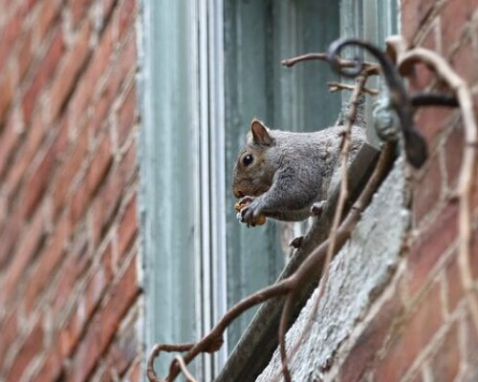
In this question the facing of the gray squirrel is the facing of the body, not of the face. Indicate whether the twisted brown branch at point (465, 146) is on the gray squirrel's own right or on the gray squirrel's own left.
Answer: on the gray squirrel's own left

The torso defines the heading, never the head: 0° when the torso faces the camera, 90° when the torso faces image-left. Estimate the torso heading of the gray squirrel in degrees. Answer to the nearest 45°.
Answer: approximately 90°
